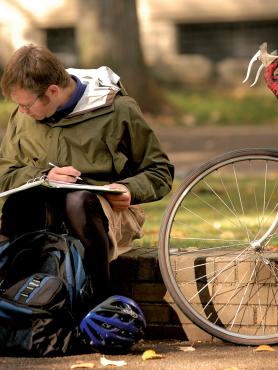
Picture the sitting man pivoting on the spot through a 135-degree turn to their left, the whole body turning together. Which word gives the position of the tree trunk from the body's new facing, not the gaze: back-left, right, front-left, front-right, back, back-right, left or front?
left

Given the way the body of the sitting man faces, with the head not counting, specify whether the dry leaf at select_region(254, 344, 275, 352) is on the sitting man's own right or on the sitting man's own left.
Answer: on the sitting man's own left
